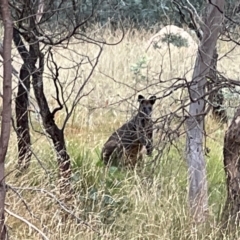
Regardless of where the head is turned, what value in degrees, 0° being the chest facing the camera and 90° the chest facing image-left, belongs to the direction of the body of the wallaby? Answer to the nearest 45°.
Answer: approximately 315°

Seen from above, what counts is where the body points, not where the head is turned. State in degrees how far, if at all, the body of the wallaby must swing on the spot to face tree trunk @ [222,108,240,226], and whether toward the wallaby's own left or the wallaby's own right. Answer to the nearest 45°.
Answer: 0° — it already faces it

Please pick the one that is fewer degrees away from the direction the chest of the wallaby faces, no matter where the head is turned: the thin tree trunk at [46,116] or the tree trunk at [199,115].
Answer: the tree trunk

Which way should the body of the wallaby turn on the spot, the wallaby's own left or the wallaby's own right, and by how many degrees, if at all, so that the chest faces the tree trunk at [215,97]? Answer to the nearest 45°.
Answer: approximately 90° to the wallaby's own left

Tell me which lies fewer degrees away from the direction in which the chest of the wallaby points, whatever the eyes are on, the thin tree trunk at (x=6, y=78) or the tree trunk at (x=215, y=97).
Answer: the tree trunk

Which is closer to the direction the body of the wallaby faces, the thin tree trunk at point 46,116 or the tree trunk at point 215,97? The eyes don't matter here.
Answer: the tree trunk

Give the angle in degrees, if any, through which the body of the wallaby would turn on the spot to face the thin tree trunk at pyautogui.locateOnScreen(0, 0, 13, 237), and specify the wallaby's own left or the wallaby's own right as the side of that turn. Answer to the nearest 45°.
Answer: approximately 45° to the wallaby's own right

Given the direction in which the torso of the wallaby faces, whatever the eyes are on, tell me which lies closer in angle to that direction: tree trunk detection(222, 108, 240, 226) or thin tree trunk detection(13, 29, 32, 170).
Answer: the tree trunk

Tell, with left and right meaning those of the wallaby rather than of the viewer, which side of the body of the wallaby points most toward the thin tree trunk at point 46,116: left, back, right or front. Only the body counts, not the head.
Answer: right

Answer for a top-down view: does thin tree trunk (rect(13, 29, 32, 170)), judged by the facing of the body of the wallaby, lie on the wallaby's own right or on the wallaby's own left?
on the wallaby's own right
